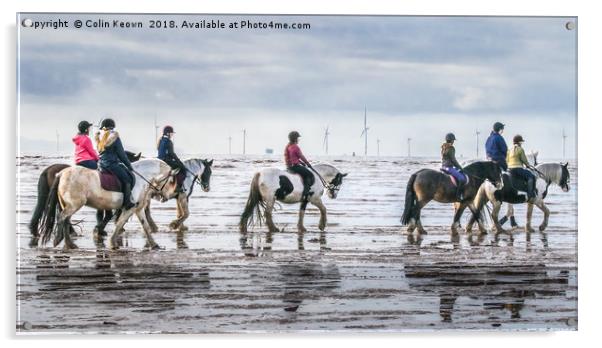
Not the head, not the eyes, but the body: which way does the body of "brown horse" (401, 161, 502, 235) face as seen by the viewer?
to the viewer's right

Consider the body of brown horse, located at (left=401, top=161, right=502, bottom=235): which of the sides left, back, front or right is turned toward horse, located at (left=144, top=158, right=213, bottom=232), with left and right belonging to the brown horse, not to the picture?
back

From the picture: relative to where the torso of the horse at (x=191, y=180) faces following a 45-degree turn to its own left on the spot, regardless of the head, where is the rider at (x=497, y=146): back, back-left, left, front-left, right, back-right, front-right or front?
front-right

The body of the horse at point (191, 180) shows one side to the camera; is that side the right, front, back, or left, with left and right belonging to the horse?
right

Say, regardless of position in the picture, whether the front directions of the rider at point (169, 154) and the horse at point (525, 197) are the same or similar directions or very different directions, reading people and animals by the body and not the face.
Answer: same or similar directions

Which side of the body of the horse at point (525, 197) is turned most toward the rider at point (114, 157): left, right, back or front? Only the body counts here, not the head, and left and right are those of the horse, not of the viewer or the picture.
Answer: back

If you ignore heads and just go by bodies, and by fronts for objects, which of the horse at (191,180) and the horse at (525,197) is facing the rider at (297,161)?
the horse at (191,180)

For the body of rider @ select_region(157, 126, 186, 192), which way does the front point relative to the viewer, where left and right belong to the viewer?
facing to the right of the viewer

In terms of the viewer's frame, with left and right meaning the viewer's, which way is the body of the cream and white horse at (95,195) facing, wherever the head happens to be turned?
facing to the right of the viewer

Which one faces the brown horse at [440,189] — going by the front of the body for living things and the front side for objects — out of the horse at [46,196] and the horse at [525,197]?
the horse at [46,196]

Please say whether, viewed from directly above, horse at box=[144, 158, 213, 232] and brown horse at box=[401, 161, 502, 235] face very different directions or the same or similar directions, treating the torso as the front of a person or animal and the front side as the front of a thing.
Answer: same or similar directions

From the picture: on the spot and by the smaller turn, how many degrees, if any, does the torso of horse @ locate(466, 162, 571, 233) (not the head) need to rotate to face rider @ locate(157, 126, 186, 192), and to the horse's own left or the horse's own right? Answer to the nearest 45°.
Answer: approximately 180°

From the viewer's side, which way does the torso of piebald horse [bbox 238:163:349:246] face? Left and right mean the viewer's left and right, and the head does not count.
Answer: facing to the right of the viewer

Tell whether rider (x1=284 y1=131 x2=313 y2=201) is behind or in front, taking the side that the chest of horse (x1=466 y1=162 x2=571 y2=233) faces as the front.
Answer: behind

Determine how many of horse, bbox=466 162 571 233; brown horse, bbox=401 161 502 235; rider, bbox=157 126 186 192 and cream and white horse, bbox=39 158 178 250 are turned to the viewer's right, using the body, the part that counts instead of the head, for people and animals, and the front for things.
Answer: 4

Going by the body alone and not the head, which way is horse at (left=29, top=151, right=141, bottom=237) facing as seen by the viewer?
to the viewer's right

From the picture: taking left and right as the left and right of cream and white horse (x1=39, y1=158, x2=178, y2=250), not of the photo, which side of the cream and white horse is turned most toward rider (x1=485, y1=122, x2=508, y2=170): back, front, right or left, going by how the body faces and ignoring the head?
front

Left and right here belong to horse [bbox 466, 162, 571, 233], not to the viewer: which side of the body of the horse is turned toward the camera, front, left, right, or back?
right
